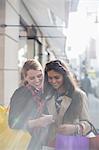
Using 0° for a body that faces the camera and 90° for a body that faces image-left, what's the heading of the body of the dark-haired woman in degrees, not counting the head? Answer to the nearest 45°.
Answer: approximately 45°

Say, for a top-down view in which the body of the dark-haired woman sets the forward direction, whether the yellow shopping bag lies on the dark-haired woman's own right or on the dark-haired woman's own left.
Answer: on the dark-haired woman's own right
